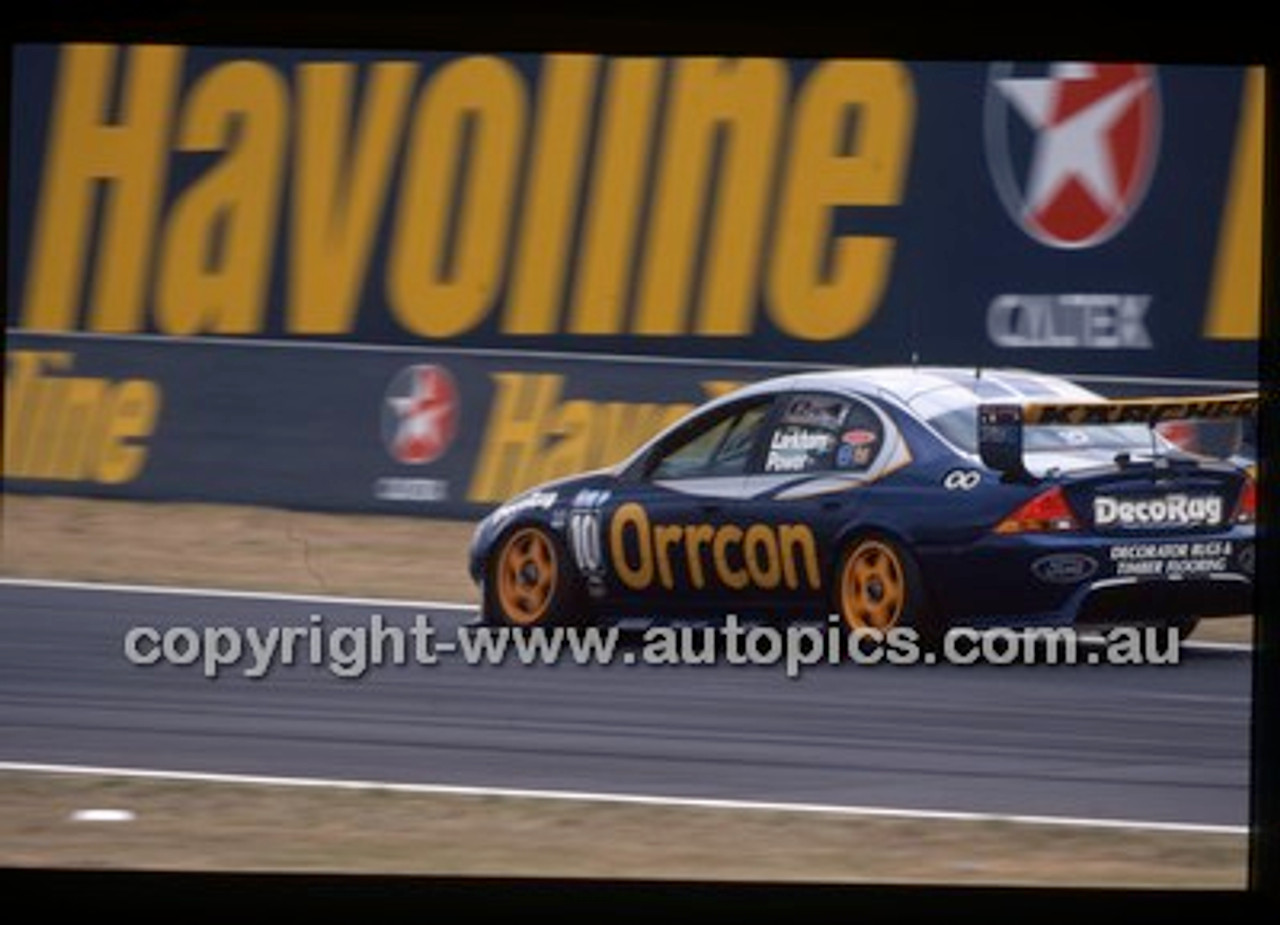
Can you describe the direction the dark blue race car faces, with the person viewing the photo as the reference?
facing away from the viewer and to the left of the viewer

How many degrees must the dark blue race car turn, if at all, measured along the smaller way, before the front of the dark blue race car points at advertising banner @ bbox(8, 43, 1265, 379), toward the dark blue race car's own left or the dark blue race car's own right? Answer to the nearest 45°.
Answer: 0° — it already faces it

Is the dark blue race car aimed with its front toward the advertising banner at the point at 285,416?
yes
